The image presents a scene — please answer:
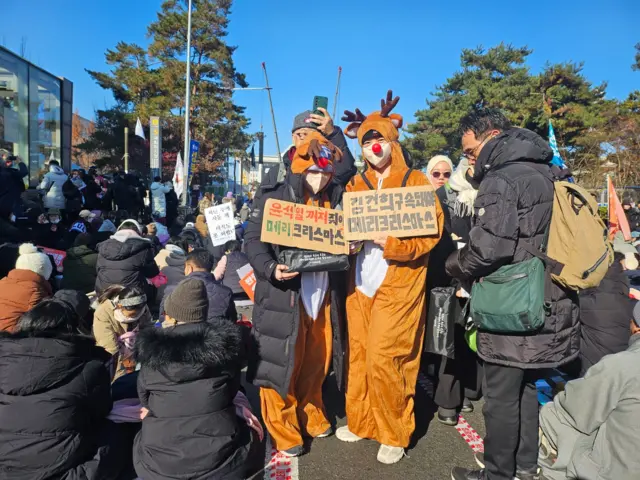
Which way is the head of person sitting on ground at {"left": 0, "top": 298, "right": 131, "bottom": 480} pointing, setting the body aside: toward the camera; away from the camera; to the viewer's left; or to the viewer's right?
away from the camera

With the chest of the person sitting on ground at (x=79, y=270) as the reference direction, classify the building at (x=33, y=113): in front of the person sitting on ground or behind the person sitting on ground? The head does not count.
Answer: in front

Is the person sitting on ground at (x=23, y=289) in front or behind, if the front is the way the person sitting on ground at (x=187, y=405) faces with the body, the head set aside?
in front

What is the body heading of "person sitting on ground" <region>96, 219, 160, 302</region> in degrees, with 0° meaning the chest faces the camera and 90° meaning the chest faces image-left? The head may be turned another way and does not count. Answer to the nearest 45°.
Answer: approximately 180°

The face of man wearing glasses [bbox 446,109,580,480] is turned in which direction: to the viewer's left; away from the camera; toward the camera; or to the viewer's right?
to the viewer's left

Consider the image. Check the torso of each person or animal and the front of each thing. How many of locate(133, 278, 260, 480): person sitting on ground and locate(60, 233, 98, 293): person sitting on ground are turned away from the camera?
2

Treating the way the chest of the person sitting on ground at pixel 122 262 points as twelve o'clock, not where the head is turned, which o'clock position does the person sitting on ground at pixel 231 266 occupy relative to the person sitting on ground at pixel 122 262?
the person sitting on ground at pixel 231 266 is roughly at 2 o'clock from the person sitting on ground at pixel 122 262.

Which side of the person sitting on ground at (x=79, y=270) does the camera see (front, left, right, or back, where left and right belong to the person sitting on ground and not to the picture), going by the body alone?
back

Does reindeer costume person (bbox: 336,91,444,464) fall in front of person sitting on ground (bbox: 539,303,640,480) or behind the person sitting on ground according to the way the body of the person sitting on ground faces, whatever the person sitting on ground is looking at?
in front

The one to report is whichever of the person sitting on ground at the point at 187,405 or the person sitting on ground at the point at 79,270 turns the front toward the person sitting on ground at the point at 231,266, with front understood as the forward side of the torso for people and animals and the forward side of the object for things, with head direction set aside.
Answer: the person sitting on ground at the point at 187,405

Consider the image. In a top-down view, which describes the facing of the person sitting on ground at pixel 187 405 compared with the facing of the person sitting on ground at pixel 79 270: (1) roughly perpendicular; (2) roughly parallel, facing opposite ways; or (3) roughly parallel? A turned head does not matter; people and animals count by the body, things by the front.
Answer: roughly parallel

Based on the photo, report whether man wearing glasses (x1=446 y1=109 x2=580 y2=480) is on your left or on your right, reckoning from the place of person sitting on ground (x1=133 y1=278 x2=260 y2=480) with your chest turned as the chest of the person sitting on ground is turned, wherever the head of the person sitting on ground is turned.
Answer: on your right

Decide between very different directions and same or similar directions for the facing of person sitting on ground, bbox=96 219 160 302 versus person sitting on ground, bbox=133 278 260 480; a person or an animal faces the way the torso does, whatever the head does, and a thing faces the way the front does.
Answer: same or similar directions

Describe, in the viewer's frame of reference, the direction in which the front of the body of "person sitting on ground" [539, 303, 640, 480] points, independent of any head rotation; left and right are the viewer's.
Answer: facing away from the viewer and to the left of the viewer

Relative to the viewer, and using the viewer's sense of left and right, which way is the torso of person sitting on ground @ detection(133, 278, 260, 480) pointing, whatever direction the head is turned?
facing away from the viewer
